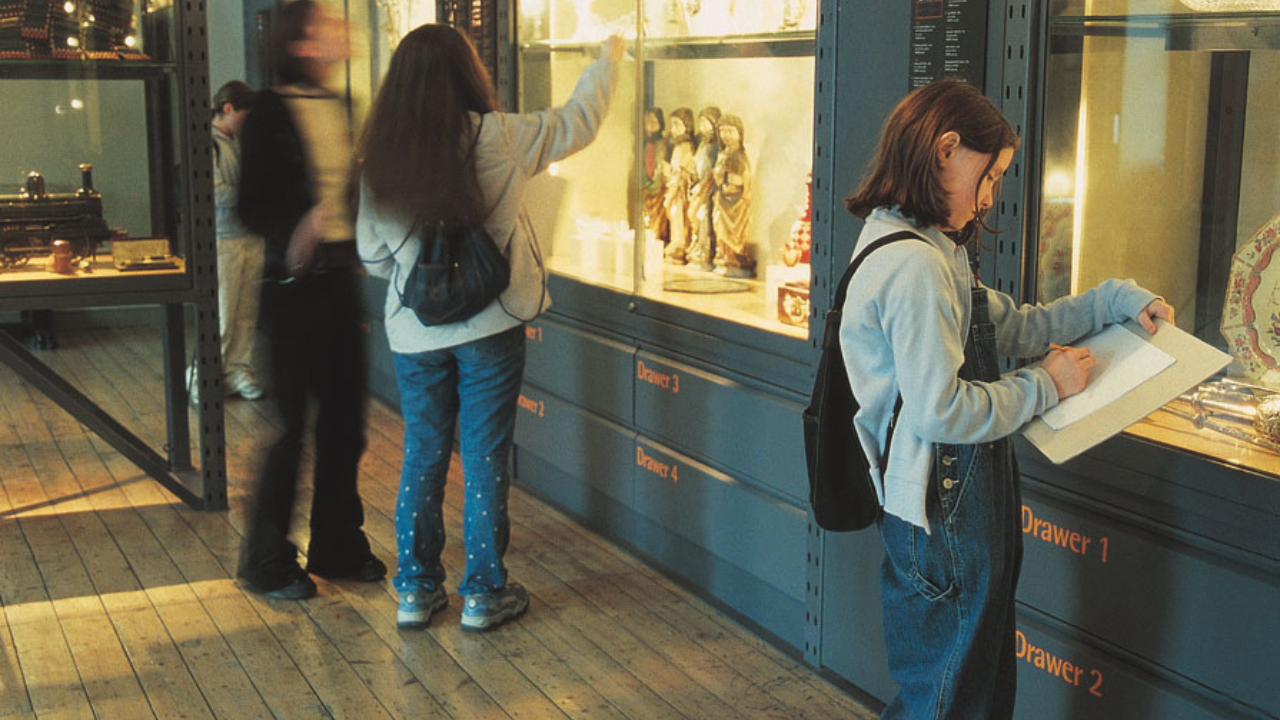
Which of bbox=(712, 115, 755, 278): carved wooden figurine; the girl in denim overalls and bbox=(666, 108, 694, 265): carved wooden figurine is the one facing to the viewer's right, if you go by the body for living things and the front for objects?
the girl in denim overalls

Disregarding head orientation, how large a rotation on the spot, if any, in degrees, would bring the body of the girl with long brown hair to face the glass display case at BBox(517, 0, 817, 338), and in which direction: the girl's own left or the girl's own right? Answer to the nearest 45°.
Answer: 0° — they already face it

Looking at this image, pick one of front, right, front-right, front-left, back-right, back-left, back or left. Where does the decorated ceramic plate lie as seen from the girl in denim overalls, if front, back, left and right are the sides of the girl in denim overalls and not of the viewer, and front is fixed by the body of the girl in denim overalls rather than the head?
front-left

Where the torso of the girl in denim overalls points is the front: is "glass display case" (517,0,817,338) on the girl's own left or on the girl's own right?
on the girl's own left

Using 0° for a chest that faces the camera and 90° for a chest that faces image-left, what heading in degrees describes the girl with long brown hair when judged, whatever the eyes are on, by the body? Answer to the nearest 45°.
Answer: approximately 225°

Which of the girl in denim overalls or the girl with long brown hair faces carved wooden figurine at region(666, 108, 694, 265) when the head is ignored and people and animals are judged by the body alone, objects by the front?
the girl with long brown hair

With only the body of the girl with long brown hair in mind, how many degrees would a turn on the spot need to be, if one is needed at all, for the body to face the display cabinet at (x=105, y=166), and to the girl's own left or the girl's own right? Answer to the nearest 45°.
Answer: approximately 90° to the girl's own left

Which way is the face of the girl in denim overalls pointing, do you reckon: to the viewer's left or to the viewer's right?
to the viewer's right

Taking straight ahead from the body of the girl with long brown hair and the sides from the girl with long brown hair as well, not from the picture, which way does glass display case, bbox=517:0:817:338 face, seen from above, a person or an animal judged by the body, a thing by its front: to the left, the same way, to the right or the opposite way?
the opposite way

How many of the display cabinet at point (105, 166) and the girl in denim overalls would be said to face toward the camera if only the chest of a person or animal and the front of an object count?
1

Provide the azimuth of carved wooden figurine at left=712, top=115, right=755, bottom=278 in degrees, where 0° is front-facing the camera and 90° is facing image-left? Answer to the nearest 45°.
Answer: approximately 45°

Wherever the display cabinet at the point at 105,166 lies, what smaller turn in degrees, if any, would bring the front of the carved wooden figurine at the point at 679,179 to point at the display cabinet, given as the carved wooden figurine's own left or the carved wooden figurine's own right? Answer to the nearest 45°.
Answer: approximately 45° to the carved wooden figurine's own right

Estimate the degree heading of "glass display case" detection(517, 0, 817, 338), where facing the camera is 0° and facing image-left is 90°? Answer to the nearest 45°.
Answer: approximately 45°

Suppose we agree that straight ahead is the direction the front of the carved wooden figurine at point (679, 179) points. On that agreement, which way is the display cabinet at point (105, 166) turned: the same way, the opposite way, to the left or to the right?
to the left
